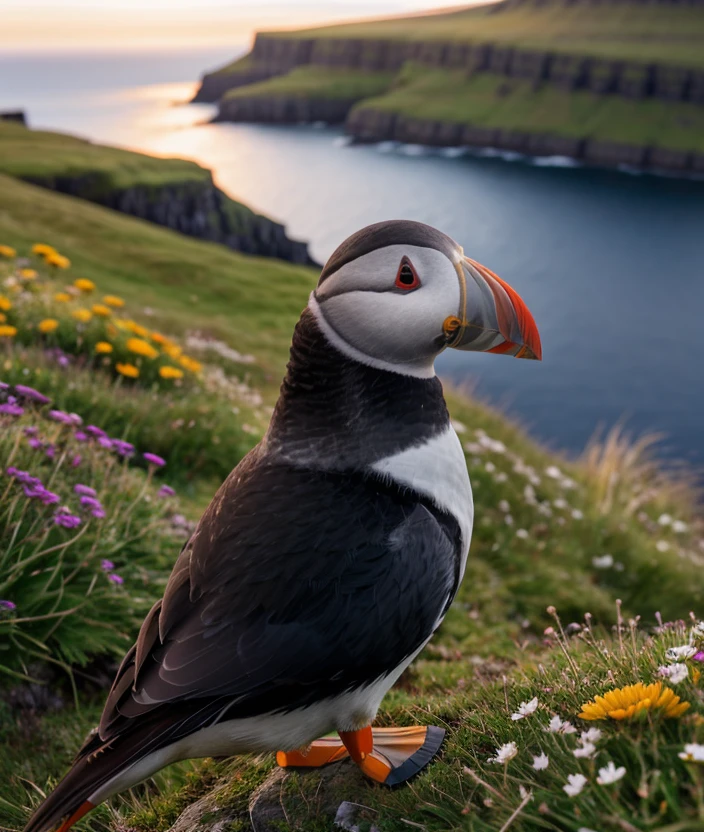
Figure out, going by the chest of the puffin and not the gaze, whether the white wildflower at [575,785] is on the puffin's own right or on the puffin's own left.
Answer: on the puffin's own right

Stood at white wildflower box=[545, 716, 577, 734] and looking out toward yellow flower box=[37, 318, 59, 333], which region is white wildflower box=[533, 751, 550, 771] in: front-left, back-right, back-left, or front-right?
back-left

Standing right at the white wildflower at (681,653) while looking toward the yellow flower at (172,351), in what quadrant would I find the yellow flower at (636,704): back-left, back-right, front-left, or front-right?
back-left

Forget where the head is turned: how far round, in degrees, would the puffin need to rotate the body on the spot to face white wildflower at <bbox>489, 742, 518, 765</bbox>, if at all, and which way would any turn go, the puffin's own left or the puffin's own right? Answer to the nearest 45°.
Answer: approximately 45° to the puffin's own right

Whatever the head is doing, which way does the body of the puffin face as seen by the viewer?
to the viewer's right

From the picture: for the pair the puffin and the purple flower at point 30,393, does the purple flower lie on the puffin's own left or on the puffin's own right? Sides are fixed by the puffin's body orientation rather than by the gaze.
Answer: on the puffin's own left

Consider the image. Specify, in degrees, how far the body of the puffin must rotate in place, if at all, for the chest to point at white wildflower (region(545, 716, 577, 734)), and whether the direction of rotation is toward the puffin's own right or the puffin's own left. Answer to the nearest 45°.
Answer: approximately 45° to the puffin's own right

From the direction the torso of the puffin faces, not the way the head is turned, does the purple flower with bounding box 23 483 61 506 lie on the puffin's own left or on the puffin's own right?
on the puffin's own left
